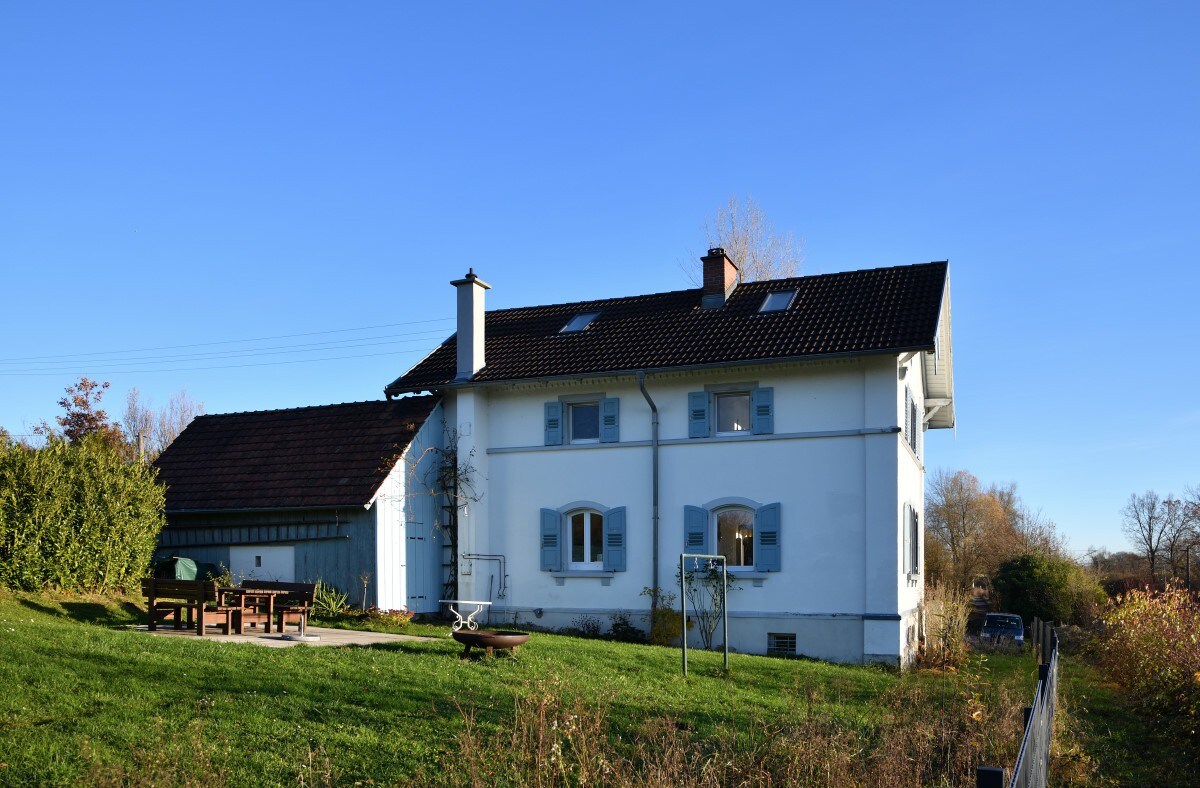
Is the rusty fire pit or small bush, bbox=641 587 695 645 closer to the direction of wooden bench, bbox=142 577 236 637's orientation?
the small bush

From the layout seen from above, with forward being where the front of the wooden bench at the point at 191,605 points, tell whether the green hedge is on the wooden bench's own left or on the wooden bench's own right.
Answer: on the wooden bench's own left

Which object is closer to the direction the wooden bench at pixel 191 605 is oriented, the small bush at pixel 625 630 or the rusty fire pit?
the small bush

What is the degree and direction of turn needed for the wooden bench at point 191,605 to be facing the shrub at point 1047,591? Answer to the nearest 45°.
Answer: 0° — it already faces it

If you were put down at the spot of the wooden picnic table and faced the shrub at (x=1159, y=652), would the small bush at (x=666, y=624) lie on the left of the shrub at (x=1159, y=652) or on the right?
left

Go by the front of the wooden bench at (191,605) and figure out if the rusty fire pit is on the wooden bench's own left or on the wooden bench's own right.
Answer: on the wooden bench's own right

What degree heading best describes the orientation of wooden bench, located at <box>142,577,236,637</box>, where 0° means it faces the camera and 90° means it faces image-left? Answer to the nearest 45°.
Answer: approximately 225°
